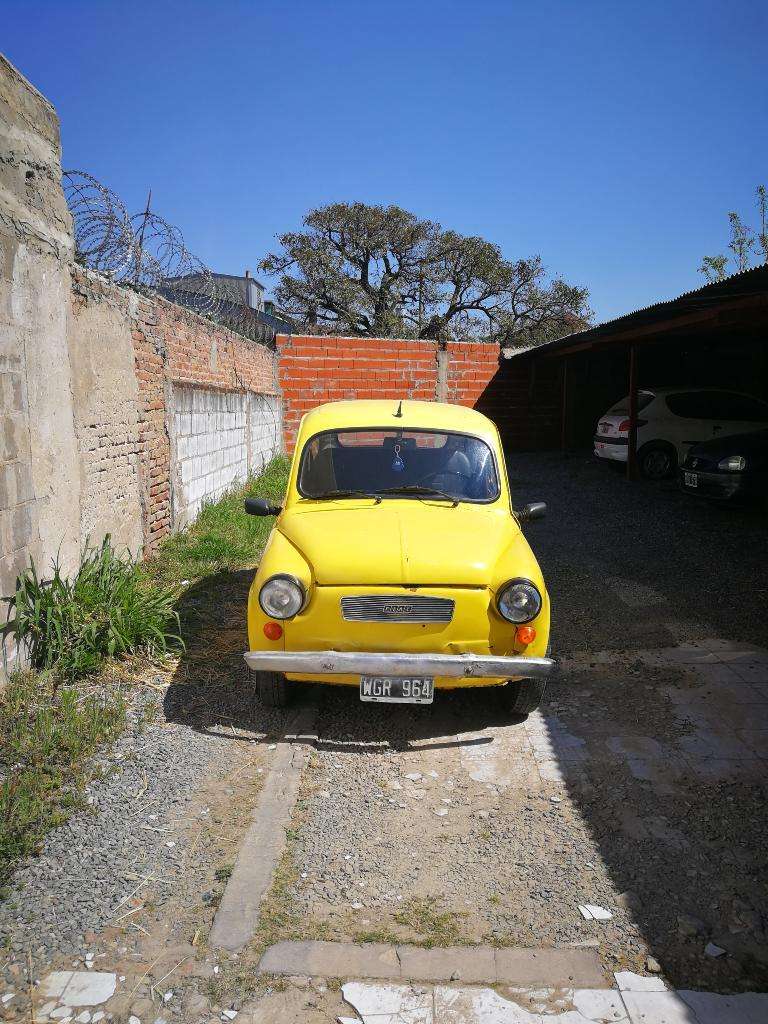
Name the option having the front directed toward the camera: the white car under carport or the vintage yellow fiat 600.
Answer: the vintage yellow fiat 600

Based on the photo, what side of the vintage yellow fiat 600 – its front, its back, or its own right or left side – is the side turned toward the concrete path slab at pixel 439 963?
front

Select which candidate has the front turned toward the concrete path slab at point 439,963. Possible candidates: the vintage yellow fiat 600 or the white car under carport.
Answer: the vintage yellow fiat 600

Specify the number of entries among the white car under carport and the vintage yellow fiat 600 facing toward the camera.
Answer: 1

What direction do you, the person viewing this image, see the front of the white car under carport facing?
facing away from the viewer and to the right of the viewer

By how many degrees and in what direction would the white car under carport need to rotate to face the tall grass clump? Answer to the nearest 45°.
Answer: approximately 135° to its right

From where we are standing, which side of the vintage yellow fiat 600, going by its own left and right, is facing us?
front

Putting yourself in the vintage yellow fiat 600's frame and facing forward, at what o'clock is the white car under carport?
The white car under carport is roughly at 7 o'clock from the vintage yellow fiat 600.

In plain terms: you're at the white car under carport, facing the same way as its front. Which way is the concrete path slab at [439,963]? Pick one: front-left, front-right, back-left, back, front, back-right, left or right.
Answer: back-right

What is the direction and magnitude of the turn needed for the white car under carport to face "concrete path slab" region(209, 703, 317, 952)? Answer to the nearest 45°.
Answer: approximately 135° to its right

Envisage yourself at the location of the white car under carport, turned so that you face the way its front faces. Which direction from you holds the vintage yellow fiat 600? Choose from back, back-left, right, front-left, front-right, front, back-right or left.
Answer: back-right
